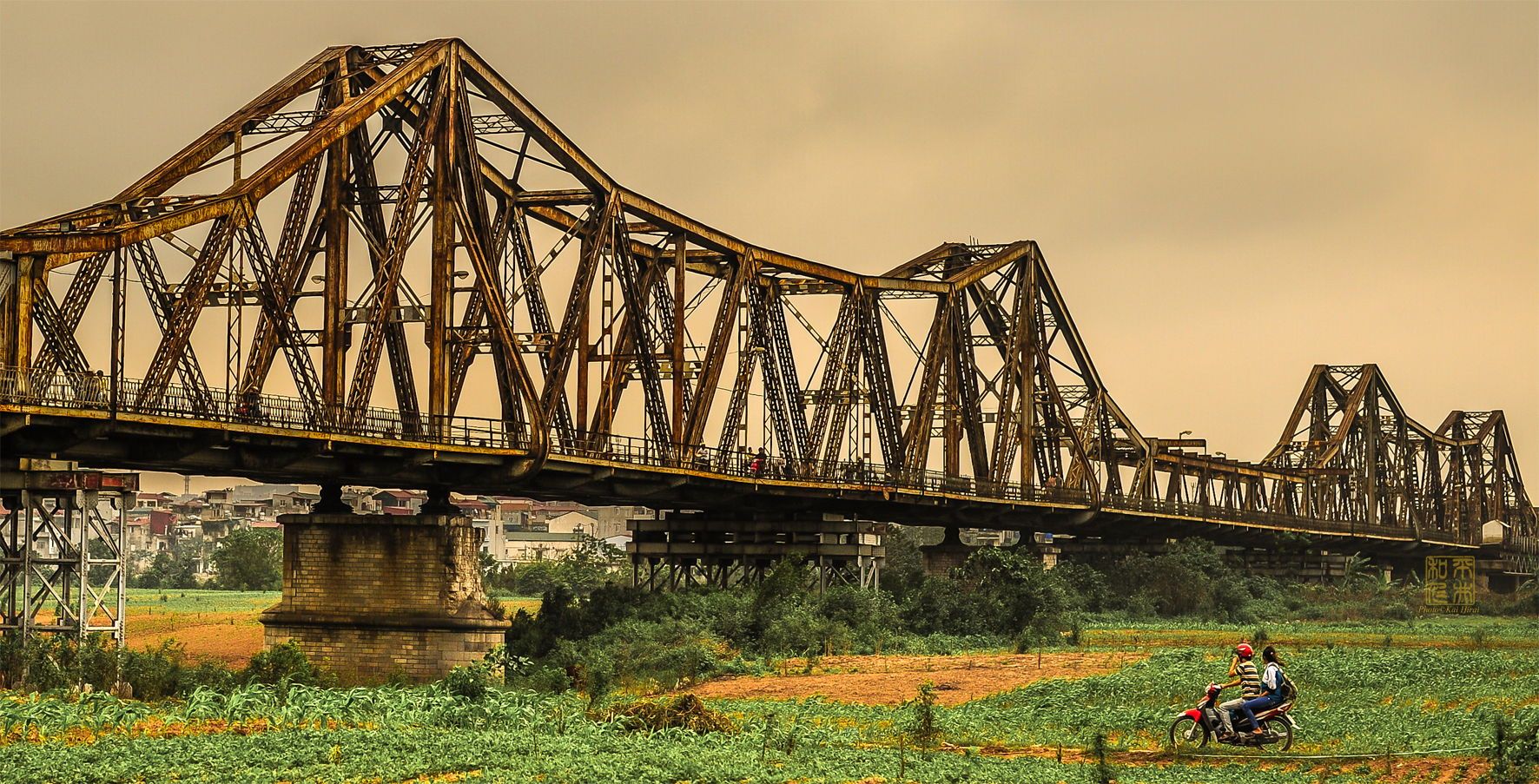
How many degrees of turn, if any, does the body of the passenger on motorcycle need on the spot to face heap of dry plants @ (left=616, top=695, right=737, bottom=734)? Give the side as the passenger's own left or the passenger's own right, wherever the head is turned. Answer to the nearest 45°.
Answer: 0° — they already face it

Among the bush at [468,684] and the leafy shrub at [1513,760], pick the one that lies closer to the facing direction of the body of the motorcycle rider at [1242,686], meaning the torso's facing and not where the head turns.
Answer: the bush

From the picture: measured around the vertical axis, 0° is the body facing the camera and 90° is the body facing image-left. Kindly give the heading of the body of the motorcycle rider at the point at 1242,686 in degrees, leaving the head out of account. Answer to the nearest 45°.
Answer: approximately 90°

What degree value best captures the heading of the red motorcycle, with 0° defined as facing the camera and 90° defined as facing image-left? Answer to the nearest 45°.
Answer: approximately 90°

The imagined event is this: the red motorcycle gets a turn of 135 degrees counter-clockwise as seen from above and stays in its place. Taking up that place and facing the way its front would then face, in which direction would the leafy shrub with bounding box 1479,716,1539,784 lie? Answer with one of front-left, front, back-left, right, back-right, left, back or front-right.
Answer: front

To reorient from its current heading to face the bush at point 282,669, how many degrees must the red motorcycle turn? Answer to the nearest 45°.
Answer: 0° — it already faces it

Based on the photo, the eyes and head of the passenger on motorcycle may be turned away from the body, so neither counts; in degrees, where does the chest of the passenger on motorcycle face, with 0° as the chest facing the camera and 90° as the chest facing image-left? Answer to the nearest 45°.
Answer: approximately 90°

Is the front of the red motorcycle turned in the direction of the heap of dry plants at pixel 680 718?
yes
